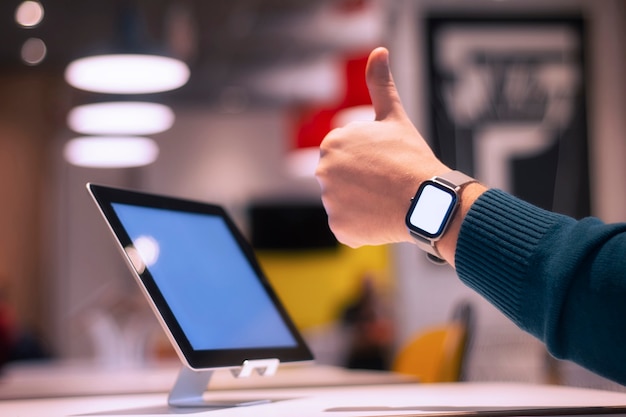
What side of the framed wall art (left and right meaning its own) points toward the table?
front

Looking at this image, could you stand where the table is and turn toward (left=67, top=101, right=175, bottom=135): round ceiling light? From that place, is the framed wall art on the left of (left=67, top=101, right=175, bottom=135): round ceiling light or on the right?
right

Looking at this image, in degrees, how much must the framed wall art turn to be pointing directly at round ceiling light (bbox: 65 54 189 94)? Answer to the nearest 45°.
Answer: approximately 45° to its right

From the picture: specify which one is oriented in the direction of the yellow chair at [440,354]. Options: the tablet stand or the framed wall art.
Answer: the framed wall art

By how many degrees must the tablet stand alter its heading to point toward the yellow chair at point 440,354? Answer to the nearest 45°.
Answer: approximately 90° to its left
